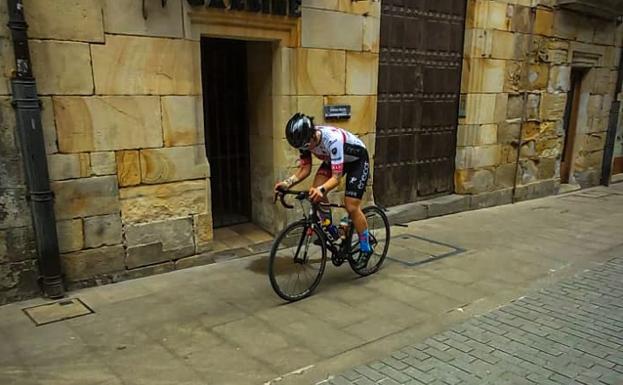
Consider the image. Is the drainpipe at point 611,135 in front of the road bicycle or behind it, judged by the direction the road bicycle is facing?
behind

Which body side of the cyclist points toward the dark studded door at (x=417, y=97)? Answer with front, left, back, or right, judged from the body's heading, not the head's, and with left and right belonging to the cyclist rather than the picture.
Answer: back

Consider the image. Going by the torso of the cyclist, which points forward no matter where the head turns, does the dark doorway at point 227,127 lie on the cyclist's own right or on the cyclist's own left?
on the cyclist's own right

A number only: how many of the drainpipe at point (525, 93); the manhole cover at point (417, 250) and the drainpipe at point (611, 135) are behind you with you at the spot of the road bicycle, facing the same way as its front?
3

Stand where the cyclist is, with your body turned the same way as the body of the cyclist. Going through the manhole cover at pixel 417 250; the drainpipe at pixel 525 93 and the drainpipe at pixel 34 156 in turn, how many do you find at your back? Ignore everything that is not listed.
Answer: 2

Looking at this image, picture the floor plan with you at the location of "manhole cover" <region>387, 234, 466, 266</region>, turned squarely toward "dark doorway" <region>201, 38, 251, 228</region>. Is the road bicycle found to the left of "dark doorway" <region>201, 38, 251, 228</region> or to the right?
left

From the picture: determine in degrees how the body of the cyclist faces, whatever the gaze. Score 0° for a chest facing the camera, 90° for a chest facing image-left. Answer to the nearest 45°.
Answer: approximately 45°

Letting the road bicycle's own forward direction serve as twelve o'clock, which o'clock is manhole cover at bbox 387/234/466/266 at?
The manhole cover is roughly at 6 o'clock from the road bicycle.

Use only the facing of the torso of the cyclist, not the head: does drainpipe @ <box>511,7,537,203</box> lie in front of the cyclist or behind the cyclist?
behind

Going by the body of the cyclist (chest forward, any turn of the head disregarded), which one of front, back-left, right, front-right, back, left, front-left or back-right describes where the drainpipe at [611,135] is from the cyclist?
back

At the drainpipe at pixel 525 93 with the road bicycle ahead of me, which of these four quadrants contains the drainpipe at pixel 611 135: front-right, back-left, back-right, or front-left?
back-left

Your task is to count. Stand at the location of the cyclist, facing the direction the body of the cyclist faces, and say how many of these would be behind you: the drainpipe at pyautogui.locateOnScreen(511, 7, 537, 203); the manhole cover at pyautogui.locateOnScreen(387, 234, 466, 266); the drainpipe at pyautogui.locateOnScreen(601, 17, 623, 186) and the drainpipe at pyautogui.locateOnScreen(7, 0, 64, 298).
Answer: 3

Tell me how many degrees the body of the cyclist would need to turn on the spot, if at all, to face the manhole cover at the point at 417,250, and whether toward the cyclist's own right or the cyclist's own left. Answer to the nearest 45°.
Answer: approximately 180°

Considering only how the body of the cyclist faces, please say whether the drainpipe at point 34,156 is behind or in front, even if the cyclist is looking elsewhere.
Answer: in front

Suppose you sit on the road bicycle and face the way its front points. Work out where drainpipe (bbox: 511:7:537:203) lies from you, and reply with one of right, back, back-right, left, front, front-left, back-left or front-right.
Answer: back

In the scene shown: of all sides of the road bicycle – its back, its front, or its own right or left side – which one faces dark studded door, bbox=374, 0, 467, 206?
back
